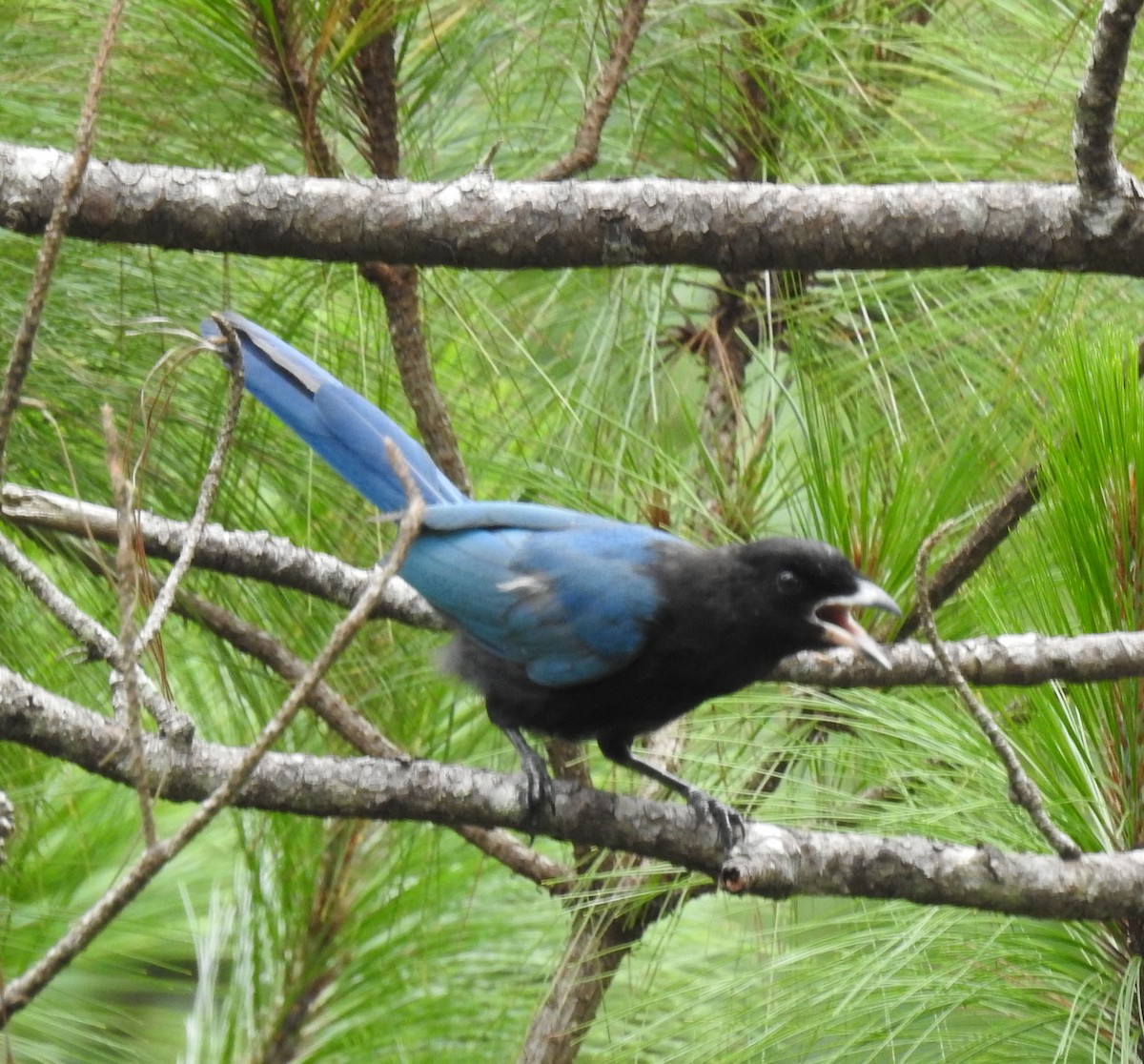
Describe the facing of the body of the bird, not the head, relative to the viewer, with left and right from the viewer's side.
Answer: facing to the right of the viewer

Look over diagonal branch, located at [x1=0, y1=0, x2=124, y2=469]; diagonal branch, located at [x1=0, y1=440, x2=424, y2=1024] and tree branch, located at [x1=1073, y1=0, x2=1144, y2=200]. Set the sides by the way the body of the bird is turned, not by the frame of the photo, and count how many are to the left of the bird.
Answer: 0

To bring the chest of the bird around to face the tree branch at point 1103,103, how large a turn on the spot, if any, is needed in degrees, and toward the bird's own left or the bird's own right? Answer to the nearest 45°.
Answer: approximately 45° to the bird's own right

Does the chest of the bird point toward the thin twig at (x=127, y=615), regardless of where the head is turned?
no

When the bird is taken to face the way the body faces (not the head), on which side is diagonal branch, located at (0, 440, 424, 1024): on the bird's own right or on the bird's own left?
on the bird's own right

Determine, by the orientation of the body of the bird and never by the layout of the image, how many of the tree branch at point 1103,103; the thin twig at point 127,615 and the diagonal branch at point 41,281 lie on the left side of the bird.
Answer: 0
